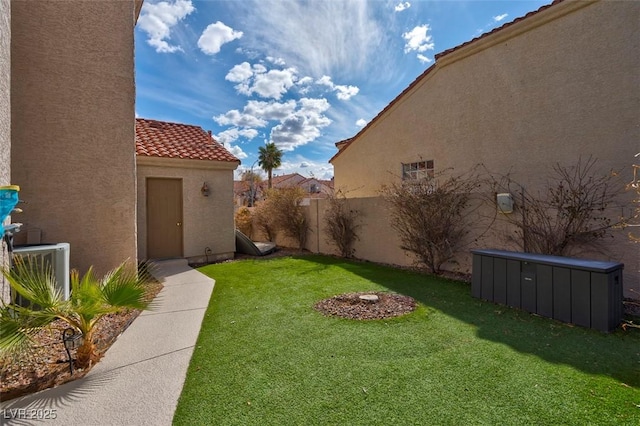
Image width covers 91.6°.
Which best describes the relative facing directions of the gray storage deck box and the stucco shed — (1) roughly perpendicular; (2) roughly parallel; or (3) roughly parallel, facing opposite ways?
roughly perpendicular

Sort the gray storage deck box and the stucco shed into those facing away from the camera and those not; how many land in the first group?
0

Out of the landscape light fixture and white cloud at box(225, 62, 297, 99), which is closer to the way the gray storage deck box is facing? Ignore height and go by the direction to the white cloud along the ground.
the landscape light fixture

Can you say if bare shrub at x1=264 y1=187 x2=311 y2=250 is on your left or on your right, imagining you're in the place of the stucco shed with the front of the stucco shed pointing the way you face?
on your left

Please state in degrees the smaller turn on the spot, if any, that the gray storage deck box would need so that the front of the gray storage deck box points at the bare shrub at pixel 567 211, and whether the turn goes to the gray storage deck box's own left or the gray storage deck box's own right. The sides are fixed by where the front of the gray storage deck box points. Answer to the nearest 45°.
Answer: approximately 135° to the gray storage deck box's own right

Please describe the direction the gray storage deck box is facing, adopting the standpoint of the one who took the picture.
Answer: facing the viewer and to the left of the viewer

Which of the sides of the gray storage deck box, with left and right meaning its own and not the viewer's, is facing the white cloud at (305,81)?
right

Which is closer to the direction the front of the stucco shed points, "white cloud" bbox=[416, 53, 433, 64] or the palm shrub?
the palm shrub

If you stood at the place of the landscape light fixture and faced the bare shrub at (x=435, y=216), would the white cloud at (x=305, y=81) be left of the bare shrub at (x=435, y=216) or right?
left

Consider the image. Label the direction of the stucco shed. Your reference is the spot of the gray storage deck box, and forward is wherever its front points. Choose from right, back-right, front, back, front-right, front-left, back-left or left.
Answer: front-right

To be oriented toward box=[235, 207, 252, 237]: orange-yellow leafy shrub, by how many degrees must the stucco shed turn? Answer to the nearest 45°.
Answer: approximately 135° to its left

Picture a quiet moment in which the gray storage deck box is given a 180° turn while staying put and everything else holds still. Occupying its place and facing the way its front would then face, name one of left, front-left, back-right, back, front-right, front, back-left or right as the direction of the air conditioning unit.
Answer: back

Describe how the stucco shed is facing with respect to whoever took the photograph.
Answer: facing the viewer

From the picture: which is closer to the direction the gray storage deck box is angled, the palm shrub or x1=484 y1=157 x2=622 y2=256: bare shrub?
the palm shrub

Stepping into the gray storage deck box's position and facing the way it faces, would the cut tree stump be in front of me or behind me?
in front
